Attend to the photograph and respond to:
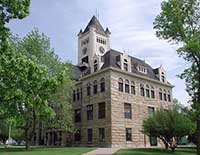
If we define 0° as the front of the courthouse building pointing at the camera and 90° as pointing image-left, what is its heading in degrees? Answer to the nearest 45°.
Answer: approximately 45°

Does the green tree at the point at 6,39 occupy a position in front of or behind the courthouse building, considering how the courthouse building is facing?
in front

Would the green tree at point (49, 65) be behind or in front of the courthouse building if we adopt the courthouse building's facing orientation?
in front

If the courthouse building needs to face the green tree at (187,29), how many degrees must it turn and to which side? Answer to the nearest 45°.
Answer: approximately 45° to its left

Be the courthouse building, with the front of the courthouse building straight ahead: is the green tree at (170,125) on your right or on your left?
on your left
